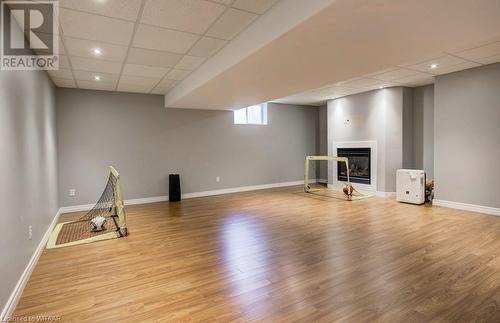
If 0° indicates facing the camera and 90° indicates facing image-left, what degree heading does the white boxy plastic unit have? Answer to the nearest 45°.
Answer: approximately 45°
